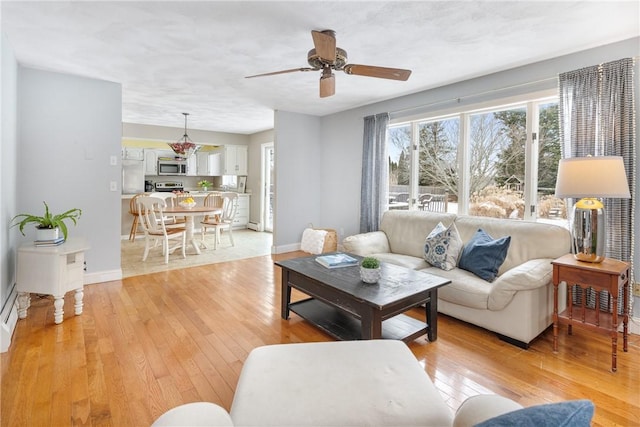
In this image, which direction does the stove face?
toward the camera

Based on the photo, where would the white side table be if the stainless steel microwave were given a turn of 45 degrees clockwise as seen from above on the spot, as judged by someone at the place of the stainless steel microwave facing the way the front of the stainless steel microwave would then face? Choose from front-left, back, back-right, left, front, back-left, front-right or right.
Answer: front-left

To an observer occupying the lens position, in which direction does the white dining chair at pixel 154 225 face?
facing away from the viewer and to the right of the viewer

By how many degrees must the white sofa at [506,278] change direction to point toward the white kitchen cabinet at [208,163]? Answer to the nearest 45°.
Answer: approximately 90° to its right

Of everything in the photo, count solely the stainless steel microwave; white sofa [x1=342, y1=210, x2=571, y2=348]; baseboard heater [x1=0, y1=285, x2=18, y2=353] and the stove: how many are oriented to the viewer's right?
1

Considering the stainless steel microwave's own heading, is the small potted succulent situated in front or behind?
in front

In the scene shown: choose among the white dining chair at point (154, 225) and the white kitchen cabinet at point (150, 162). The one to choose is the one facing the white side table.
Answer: the white kitchen cabinet

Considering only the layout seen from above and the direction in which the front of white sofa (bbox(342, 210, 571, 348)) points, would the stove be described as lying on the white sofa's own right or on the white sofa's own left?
on the white sofa's own right

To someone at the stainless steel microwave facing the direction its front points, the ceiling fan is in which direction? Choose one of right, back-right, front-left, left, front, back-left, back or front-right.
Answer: front

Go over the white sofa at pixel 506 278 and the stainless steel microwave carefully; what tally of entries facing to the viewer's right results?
0

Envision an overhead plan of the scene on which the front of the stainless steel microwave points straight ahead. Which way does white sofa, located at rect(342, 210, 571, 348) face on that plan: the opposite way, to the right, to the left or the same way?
to the right

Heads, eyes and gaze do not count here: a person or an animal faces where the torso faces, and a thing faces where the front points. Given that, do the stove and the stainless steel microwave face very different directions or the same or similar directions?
same or similar directions

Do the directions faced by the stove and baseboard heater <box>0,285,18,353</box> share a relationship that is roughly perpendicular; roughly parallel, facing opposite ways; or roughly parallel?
roughly perpendicular

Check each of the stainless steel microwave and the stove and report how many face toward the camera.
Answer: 2

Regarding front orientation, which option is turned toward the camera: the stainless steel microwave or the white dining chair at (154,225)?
the stainless steel microwave

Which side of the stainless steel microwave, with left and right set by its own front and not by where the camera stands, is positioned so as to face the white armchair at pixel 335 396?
front

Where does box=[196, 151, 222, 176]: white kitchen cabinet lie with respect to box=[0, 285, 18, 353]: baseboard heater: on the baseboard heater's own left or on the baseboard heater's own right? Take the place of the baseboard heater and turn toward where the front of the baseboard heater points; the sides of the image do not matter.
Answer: on the baseboard heater's own left

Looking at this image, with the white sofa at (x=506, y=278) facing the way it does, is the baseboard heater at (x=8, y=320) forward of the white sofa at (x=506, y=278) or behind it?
forward

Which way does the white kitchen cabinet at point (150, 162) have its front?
toward the camera
